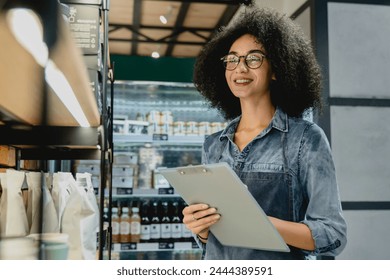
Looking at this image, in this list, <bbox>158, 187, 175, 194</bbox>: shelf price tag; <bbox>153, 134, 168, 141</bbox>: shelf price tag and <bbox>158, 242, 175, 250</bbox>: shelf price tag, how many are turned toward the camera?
3

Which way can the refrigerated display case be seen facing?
toward the camera

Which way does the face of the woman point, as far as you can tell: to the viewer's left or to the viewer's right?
to the viewer's left

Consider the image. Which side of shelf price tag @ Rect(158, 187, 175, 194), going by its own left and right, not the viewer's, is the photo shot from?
front

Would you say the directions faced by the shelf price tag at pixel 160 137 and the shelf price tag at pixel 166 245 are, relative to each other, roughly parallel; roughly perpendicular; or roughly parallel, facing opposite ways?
roughly parallel

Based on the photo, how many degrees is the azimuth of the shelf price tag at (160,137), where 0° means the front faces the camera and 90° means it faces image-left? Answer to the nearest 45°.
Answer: approximately 0°

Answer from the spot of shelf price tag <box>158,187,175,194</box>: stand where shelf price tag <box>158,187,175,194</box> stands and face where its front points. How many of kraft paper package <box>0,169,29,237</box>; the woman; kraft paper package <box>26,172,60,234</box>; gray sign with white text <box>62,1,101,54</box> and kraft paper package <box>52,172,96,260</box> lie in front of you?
5

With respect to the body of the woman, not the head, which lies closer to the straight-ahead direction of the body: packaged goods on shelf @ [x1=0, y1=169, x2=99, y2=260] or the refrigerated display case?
the packaged goods on shelf

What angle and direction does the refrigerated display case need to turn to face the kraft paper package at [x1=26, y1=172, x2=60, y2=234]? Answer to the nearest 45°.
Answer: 0° — it already faces it

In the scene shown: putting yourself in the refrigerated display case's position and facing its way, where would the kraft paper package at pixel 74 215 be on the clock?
The kraft paper package is roughly at 12 o'clock from the refrigerated display case.

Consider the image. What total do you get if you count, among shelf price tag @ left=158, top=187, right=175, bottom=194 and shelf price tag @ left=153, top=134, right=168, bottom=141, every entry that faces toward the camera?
2
